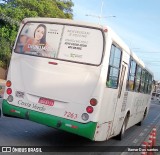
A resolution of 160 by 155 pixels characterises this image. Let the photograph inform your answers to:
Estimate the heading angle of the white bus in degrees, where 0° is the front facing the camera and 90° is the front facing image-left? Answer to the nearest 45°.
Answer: approximately 225°

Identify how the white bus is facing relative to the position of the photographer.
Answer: facing away from the viewer and to the right of the viewer
